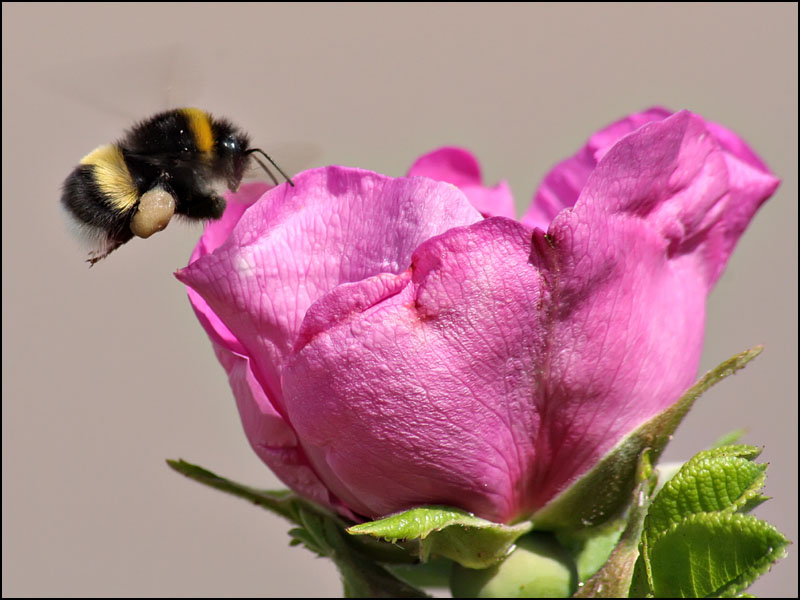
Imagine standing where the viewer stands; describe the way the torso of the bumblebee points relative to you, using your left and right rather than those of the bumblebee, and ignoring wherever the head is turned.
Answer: facing to the right of the viewer
